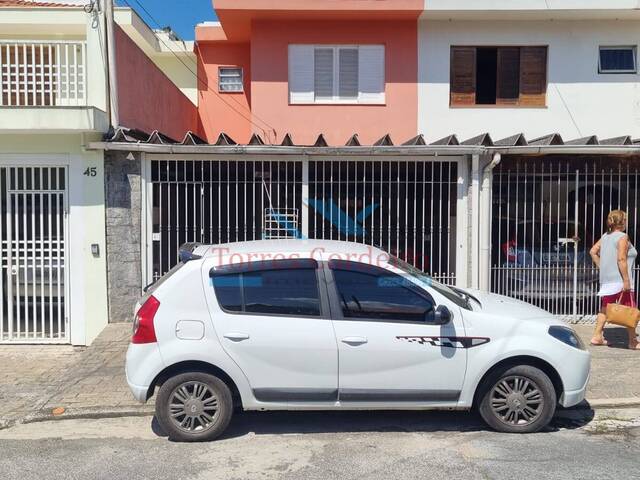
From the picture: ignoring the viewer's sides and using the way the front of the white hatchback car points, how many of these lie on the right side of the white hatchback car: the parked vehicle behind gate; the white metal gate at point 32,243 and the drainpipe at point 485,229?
0

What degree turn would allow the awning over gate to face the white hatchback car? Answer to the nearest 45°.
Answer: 0° — it already faces it

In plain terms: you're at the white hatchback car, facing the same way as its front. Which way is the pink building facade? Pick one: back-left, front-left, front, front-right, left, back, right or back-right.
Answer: left

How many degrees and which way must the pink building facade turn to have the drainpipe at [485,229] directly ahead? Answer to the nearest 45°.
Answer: approximately 45° to its left

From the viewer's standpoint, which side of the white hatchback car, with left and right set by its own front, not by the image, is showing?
right

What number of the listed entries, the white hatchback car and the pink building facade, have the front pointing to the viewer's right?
1

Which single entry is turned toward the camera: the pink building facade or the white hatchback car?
the pink building facade

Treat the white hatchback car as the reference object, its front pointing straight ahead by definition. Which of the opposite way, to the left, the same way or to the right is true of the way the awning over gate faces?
to the right

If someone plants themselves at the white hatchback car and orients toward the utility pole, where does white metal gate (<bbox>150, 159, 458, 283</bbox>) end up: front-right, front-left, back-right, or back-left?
front-right

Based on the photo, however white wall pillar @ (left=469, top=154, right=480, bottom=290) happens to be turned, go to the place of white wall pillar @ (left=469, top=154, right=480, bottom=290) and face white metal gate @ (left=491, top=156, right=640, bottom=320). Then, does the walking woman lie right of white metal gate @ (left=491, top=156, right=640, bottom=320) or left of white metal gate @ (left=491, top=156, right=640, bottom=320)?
right

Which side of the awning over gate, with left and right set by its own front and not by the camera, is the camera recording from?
front

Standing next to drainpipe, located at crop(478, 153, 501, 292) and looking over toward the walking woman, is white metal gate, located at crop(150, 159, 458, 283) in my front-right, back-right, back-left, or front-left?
back-right
